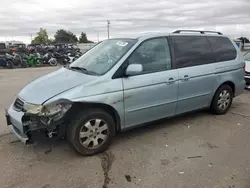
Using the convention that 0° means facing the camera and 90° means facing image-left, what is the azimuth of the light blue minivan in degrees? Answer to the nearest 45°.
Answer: approximately 45°

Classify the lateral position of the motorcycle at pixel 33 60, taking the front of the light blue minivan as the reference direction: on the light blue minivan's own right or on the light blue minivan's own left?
on the light blue minivan's own right

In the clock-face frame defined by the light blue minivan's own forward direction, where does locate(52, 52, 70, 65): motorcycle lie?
The motorcycle is roughly at 4 o'clock from the light blue minivan.

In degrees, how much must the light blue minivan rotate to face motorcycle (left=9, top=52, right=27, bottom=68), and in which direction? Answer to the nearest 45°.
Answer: approximately 90° to its right

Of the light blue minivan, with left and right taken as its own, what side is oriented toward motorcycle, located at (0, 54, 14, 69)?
right
